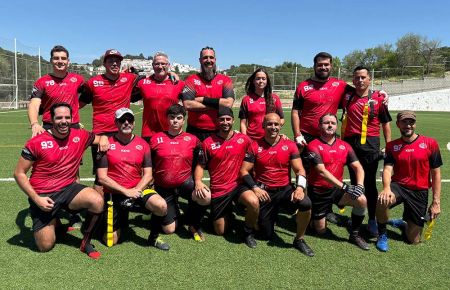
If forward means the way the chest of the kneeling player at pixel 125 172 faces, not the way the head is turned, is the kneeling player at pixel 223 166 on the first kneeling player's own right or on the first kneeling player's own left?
on the first kneeling player's own left

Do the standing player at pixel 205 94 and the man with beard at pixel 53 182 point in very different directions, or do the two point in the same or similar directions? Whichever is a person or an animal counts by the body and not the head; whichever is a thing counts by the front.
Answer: same or similar directions

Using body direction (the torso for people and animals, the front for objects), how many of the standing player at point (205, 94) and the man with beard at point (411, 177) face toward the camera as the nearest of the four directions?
2

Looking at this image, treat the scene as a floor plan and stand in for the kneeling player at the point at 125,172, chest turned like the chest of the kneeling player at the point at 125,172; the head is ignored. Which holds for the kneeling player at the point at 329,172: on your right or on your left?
on your left

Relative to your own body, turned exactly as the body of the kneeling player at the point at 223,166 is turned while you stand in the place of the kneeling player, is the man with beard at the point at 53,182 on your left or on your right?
on your right

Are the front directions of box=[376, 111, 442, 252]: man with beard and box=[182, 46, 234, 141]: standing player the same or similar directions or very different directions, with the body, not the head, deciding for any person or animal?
same or similar directions

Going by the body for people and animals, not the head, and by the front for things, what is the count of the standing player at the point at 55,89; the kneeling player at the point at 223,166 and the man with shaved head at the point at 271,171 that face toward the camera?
3

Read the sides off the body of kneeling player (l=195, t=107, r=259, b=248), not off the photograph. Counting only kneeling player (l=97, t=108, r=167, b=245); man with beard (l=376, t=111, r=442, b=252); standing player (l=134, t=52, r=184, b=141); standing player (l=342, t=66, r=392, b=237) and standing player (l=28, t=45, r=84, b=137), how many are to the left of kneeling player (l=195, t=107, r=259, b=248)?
2

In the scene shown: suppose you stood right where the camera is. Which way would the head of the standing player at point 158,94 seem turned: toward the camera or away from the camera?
toward the camera

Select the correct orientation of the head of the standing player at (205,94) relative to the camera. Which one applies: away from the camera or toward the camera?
toward the camera

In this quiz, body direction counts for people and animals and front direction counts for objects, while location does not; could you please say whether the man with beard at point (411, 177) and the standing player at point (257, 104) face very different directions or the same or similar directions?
same or similar directions

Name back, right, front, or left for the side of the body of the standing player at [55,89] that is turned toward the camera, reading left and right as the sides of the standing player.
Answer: front

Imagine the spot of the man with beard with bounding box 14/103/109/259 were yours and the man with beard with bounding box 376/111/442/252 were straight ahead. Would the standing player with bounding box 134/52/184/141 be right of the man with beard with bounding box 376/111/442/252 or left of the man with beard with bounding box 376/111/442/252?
left

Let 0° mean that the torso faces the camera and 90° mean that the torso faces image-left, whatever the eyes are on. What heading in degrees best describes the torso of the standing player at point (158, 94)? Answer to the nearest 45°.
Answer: approximately 0°

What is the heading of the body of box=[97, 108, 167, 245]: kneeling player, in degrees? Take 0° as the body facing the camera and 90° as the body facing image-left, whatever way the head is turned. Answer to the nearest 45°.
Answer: approximately 0°

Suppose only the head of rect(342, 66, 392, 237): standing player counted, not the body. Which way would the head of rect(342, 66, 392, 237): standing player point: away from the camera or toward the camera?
toward the camera

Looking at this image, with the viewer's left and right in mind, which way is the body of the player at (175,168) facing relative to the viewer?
facing the viewer
